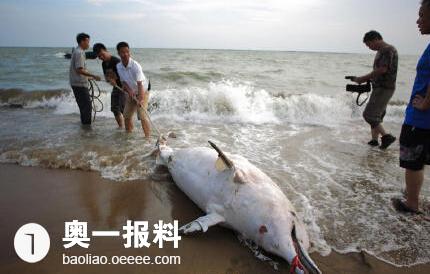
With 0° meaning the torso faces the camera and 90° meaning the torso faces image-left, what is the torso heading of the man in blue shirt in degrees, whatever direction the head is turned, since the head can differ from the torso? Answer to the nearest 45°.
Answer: approximately 90°

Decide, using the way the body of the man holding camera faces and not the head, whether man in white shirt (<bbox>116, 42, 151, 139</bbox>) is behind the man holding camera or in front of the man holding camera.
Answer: in front

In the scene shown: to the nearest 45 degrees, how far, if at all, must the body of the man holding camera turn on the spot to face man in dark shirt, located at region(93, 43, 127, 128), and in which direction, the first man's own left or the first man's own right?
0° — they already face them

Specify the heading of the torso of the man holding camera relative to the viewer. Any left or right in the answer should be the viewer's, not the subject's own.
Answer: facing to the left of the viewer

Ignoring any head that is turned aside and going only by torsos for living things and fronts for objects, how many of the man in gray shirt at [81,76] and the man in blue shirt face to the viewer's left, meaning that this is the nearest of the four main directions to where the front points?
1

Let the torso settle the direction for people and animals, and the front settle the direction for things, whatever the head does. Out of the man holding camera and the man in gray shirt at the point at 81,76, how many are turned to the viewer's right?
1

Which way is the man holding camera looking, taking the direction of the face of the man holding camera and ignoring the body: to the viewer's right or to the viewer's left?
to the viewer's left

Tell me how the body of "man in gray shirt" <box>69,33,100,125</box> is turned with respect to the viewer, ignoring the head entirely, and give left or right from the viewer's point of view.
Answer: facing to the right of the viewer
